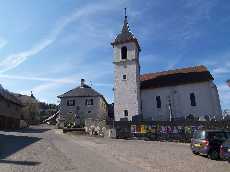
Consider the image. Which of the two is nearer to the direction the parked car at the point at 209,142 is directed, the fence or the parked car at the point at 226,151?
the fence
